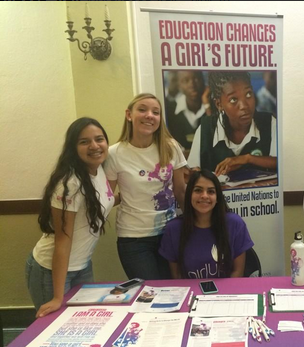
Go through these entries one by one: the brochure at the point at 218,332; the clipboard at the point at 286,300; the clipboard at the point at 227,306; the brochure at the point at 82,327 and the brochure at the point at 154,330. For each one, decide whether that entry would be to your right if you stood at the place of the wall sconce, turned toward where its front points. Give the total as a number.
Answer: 0

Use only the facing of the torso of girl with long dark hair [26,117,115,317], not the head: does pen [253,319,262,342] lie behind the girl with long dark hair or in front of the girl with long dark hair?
in front

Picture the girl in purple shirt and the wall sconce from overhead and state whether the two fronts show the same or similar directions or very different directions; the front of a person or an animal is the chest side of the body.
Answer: same or similar directions

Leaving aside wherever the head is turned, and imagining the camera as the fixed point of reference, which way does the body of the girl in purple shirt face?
toward the camera

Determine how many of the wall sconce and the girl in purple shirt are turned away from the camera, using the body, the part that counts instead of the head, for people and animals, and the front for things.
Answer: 0

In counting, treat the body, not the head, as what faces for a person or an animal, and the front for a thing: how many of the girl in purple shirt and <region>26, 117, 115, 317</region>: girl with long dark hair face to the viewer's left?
0

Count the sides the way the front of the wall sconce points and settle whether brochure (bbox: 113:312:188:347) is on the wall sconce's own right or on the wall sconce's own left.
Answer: on the wall sconce's own left

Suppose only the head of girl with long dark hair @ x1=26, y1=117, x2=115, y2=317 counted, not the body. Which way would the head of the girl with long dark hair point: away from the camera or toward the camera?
toward the camera

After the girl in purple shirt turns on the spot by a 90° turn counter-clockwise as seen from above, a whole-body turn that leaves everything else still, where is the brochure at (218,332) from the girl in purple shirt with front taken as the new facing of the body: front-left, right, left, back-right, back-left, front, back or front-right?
right

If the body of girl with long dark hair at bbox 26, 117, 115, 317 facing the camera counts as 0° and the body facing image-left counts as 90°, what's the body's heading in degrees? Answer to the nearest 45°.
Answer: approximately 315°

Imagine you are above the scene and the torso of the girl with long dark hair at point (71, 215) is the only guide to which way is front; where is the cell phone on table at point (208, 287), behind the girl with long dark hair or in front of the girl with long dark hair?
in front

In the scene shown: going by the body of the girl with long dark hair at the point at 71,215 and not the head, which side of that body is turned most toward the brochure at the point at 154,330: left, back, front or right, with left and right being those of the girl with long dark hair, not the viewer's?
front

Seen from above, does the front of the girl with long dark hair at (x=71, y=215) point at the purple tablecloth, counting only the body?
yes

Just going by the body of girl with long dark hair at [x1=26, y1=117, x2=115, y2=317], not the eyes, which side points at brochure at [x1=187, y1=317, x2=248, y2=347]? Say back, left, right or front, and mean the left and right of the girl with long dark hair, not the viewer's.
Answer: front
